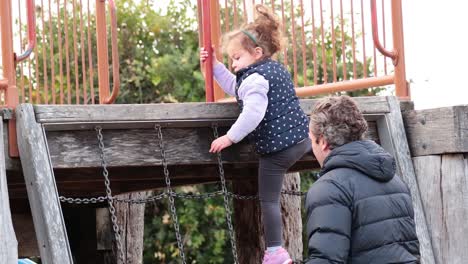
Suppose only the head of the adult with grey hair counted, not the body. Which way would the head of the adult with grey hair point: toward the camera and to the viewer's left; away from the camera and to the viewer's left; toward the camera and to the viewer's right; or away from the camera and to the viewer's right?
away from the camera and to the viewer's left

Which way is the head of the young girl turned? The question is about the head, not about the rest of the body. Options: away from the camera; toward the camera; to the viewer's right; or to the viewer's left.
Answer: to the viewer's left

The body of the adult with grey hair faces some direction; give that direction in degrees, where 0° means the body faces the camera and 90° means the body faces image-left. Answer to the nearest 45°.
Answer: approximately 135°

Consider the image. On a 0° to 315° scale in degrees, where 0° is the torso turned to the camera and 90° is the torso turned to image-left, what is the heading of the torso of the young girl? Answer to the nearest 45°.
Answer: approximately 90°

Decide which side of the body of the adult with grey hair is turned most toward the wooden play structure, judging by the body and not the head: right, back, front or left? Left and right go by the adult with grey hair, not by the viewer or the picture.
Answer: front

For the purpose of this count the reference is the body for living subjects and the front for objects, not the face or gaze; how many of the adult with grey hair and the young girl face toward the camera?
0
